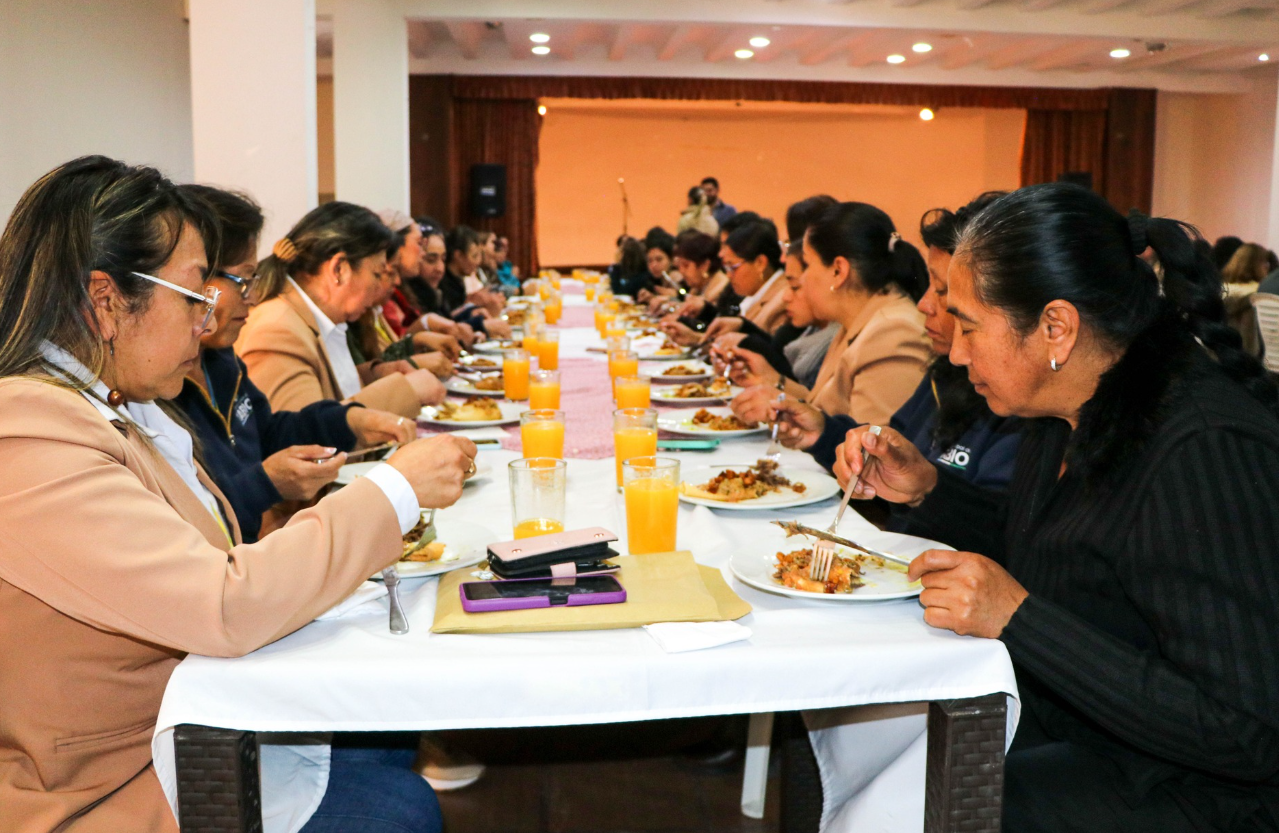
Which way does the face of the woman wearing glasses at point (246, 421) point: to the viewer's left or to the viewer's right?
to the viewer's right

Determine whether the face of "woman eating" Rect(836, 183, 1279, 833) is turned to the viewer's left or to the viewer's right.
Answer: to the viewer's left

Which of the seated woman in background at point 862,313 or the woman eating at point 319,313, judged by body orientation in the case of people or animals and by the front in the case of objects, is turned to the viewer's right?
the woman eating

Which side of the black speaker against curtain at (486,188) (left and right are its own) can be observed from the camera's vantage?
front

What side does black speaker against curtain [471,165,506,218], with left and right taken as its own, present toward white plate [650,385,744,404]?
front

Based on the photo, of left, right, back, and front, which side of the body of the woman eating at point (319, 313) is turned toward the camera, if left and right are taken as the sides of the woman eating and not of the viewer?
right

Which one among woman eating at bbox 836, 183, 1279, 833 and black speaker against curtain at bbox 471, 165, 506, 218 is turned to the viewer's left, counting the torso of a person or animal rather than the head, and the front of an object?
the woman eating

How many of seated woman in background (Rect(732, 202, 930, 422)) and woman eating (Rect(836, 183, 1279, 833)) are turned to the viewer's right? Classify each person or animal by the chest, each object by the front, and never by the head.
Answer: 0

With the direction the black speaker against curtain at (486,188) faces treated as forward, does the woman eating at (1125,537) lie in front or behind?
in front

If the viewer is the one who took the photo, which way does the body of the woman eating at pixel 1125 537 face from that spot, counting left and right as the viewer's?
facing to the left of the viewer

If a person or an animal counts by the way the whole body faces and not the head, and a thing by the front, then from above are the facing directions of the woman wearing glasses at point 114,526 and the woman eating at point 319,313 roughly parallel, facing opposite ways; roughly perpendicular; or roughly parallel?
roughly parallel

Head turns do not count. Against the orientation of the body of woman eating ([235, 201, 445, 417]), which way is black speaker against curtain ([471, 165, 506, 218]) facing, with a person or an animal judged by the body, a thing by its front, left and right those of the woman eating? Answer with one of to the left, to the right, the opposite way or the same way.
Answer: to the right

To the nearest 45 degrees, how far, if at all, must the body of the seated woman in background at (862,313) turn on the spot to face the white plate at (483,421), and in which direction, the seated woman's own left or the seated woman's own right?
approximately 45° to the seated woman's own left

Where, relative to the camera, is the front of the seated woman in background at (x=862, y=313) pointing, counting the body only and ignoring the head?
to the viewer's left

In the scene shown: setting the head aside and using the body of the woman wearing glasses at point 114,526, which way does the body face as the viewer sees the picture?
to the viewer's right
